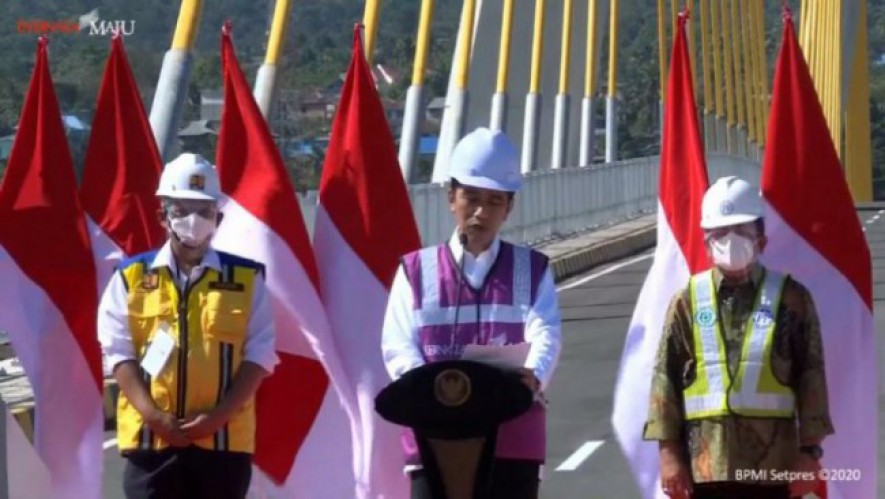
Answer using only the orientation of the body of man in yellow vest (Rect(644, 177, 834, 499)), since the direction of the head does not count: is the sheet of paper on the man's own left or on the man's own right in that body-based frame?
on the man's own right

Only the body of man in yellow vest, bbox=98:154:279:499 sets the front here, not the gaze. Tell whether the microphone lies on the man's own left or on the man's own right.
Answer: on the man's own left

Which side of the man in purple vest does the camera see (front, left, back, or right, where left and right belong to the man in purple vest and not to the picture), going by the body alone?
front

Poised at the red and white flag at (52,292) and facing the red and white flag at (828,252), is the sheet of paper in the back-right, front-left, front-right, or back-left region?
front-right

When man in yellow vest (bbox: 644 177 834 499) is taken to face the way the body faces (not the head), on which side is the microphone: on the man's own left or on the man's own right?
on the man's own right

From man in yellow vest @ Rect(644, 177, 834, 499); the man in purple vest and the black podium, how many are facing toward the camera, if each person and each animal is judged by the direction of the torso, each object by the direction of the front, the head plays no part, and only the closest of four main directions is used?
3

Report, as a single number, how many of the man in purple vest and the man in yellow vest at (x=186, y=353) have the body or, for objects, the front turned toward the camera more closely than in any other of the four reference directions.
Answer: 2

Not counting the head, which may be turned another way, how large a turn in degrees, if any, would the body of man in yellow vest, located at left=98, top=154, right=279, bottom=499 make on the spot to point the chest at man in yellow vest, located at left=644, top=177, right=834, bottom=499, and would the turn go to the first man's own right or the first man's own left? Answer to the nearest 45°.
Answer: approximately 90° to the first man's own left

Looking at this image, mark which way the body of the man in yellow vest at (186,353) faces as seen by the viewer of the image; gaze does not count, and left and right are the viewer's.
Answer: facing the viewer

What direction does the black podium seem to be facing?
toward the camera
